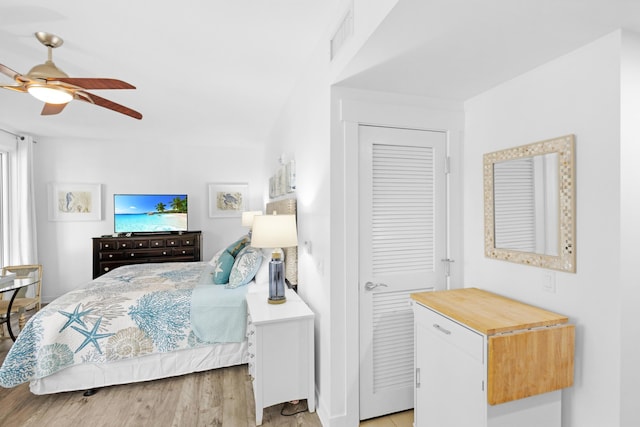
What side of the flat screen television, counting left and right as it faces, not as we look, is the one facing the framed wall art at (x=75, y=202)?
right

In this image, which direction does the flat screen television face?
toward the camera

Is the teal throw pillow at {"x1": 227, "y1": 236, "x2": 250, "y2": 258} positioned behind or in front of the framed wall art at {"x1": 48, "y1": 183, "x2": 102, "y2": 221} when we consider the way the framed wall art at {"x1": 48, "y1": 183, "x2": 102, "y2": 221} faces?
in front

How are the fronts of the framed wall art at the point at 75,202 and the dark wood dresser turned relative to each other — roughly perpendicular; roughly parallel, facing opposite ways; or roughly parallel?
roughly parallel

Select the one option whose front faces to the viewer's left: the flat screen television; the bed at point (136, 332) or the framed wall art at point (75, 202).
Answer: the bed

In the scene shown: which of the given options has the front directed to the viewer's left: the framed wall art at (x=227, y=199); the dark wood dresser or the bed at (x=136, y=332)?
the bed

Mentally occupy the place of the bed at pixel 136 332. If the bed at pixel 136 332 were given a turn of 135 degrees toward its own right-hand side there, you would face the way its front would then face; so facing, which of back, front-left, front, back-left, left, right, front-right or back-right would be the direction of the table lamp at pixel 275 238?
right

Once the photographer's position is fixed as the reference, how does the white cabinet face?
facing the viewer and to the left of the viewer
